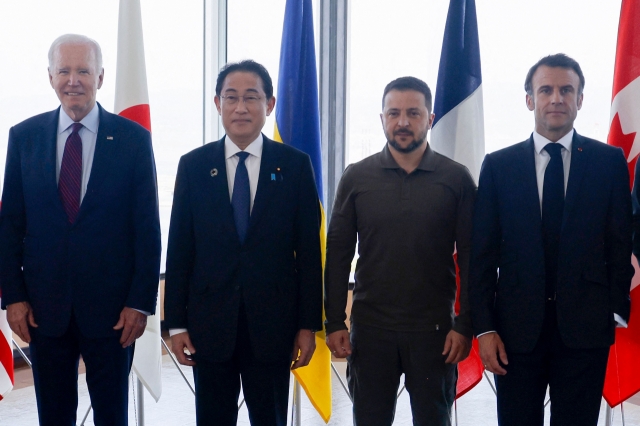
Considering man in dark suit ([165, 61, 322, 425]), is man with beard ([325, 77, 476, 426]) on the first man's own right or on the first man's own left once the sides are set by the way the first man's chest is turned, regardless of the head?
on the first man's own left

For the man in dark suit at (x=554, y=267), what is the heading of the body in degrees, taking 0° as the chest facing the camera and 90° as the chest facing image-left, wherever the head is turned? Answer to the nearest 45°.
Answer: approximately 0°

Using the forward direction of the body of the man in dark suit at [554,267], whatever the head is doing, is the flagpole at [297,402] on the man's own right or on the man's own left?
on the man's own right

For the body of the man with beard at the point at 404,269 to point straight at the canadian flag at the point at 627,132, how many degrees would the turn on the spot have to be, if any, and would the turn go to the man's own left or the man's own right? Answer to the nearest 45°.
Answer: approximately 135° to the man's own left

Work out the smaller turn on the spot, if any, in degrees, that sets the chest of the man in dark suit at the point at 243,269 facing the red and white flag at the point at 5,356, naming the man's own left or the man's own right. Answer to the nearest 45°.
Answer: approximately 135° to the man's own right

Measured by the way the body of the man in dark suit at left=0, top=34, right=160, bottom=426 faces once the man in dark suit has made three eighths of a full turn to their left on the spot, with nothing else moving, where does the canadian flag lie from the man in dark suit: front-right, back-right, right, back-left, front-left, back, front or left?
front-right

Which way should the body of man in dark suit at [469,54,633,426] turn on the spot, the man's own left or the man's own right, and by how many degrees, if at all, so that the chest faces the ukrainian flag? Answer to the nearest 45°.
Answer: approximately 135° to the man's own right

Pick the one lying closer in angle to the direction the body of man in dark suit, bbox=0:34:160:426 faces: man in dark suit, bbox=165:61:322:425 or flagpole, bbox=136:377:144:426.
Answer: the man in dark suit

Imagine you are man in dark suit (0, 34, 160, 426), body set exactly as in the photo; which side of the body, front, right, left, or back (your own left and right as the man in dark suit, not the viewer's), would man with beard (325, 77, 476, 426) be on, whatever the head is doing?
left
